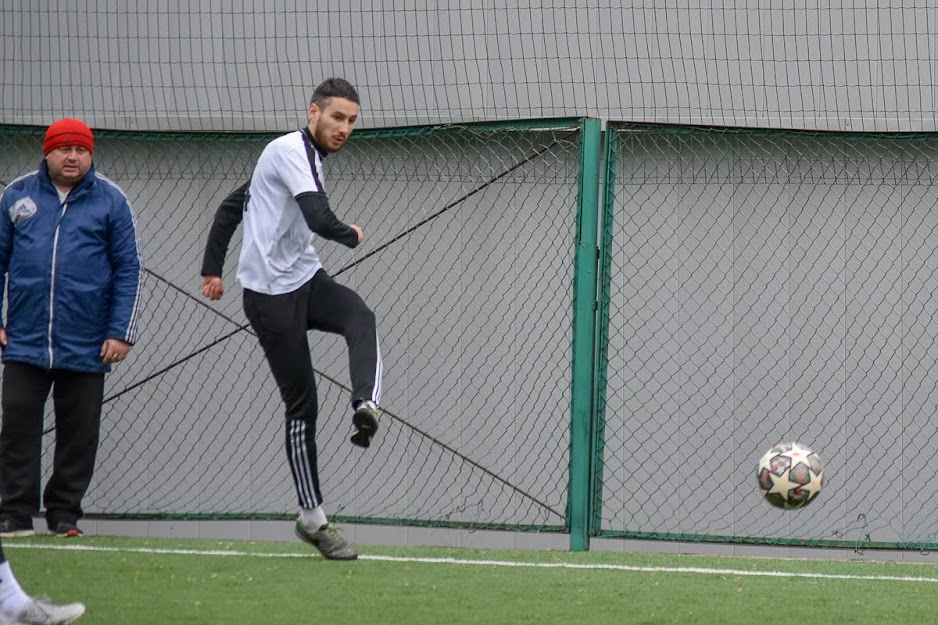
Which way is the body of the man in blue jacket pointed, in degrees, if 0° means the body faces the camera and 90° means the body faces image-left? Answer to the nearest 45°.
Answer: approximately 0°

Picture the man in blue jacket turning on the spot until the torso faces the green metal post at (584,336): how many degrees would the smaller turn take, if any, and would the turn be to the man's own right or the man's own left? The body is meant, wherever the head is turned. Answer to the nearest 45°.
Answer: approximately 90° to the man's own left

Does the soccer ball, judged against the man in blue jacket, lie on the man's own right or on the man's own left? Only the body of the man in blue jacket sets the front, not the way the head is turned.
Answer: on the man's own left

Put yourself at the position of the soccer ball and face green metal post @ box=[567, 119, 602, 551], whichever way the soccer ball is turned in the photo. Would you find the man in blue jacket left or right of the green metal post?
left
